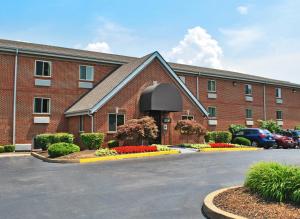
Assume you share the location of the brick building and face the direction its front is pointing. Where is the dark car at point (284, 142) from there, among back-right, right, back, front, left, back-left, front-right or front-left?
front-left

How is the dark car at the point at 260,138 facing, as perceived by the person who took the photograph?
facing away from the viewer and to the left of the viewer

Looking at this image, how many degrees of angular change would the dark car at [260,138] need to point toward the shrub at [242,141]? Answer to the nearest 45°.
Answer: approximately 45° to its left

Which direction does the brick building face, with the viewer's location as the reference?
facing the viewer and to the right of the viewer

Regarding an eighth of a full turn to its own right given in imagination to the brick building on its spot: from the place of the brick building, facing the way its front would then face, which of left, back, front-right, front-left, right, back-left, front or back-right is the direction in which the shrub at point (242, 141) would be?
left

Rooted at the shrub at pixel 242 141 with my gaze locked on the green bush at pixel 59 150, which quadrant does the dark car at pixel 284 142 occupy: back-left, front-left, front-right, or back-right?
back-left

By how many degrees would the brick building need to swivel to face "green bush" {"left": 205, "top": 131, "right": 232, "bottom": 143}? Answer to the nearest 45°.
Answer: approximately 45° to its left

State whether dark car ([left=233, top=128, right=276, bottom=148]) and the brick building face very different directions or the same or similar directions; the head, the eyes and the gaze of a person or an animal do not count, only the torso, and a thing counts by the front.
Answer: very different directions

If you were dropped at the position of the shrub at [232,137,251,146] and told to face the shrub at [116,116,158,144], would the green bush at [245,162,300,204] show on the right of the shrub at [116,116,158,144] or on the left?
left
